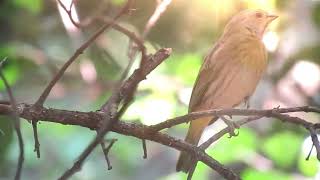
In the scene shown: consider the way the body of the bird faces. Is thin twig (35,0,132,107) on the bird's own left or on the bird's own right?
on the bird's own right

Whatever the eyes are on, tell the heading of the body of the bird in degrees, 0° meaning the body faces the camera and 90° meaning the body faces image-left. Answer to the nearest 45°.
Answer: approximately 270°
